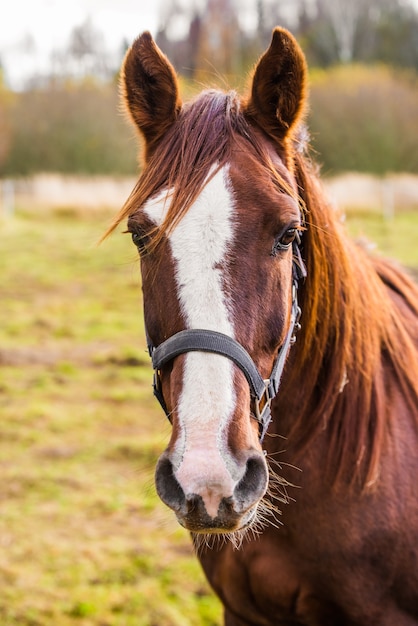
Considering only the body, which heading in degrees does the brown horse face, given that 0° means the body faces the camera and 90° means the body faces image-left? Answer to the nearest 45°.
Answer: approximately 45°

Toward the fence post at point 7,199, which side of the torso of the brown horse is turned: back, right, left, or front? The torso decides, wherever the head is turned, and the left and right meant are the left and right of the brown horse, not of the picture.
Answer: right
